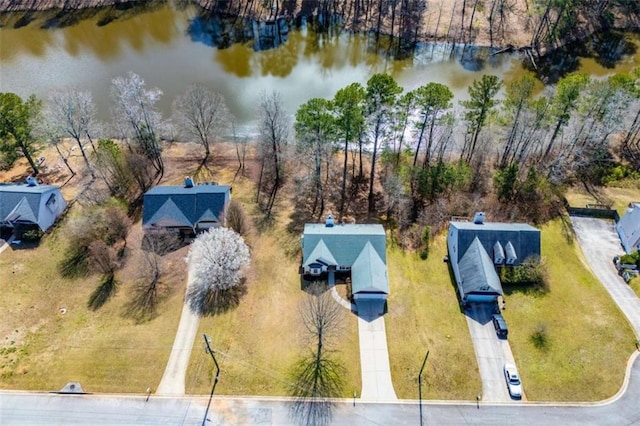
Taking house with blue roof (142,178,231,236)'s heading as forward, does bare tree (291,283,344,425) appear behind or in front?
in front

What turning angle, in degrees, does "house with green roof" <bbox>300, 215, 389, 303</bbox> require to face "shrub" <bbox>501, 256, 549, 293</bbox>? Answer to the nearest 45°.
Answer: approximately 90° to its left

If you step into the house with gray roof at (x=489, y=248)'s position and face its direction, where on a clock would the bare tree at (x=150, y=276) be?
The bare tree is roughly at 2 o'clock from the house with gray roof.

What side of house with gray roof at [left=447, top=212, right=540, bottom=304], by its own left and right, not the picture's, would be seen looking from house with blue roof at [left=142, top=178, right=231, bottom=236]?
right

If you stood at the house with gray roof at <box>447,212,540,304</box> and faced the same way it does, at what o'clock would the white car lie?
The white car is roughly at 11 o'clock from the house with gray roof.

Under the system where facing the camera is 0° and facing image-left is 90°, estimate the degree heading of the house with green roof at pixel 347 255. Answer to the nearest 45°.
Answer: approximately 0°

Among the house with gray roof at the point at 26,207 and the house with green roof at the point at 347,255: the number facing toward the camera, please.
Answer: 2

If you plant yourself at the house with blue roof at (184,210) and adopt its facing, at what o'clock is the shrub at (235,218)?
The shrub is roughly at 10 o'clock from the house with blue roof.

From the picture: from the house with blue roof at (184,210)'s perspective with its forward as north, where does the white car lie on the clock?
The white car is roughly at 11 o'clock from the house with blue roof.

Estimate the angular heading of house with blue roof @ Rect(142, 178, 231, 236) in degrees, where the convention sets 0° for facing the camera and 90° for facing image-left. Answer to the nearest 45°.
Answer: approximately 0°
